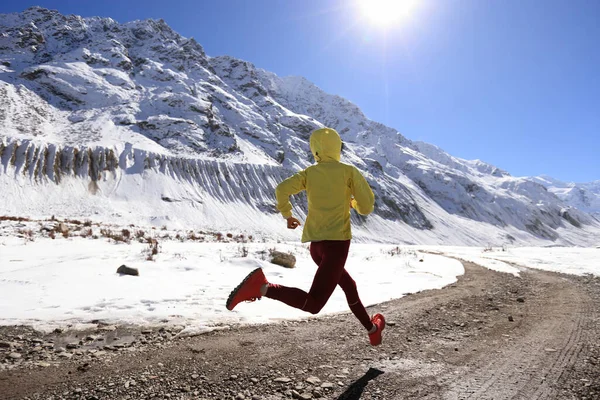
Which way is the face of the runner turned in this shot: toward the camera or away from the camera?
away from the camera

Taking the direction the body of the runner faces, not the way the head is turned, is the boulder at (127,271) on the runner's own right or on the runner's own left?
on the runner's own left

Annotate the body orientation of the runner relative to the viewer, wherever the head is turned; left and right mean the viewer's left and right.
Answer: facing away from the viewer and to the right of the viewer
